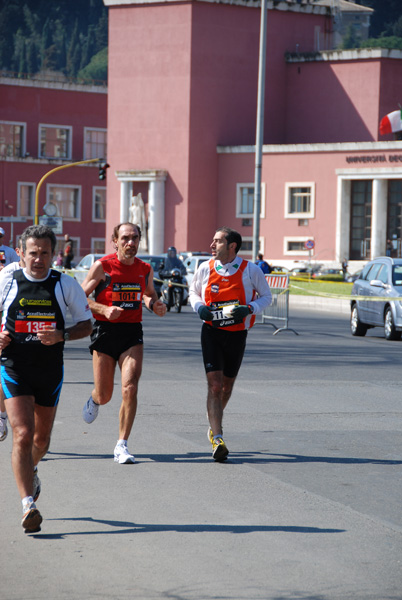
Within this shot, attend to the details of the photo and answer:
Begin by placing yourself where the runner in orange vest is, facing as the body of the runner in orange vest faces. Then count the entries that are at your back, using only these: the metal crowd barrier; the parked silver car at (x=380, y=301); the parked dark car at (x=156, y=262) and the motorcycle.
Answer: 4

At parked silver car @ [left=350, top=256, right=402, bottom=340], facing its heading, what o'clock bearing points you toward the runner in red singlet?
The runner in red singlet is roughly at 2 o'clock from the parked silver car.

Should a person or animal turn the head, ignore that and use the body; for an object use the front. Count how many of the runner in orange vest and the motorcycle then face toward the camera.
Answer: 2

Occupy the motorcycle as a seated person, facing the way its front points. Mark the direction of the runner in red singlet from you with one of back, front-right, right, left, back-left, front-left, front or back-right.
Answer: front

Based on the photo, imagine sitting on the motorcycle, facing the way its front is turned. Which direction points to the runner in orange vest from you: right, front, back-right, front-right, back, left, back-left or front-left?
front

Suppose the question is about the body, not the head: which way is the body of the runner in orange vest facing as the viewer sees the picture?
toward the camera

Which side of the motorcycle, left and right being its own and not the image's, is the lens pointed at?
front

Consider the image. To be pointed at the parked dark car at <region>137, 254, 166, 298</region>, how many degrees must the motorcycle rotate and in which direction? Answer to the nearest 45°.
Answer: approximately 180°

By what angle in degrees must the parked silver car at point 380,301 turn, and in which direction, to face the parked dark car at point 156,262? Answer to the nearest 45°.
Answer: approximately 180°
